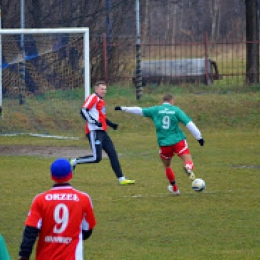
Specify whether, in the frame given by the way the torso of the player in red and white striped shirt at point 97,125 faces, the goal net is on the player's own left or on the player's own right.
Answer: on the player's own left

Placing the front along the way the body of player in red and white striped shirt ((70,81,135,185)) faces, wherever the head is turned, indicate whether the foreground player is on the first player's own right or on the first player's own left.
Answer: on the first player's own right

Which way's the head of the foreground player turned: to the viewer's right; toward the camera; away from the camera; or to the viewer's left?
away from the camera

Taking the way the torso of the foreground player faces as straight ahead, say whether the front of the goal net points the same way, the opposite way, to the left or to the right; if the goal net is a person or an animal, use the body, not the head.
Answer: the opposite way

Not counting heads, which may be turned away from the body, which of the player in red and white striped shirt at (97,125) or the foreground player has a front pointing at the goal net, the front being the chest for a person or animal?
the foreground player

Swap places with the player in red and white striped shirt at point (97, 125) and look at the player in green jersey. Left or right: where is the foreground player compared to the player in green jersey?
right

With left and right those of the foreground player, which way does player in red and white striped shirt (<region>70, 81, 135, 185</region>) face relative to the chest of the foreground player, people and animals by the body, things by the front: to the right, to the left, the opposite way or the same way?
to the right

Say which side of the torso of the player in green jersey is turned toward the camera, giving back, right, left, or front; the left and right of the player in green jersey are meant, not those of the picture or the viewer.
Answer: back

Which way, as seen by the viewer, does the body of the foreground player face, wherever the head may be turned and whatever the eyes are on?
away from the camera

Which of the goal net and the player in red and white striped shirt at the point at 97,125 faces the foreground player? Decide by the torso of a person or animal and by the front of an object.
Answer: the goal net

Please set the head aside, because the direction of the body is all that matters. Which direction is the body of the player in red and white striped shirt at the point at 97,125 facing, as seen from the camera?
to the viewer's right

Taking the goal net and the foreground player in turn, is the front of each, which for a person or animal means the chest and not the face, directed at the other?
yes

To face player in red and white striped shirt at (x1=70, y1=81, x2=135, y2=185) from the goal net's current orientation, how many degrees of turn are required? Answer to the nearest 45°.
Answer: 0° — it already faces them
